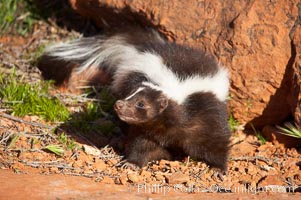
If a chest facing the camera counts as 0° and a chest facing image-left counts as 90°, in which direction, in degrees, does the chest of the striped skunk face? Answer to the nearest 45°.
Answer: approximately 45°
